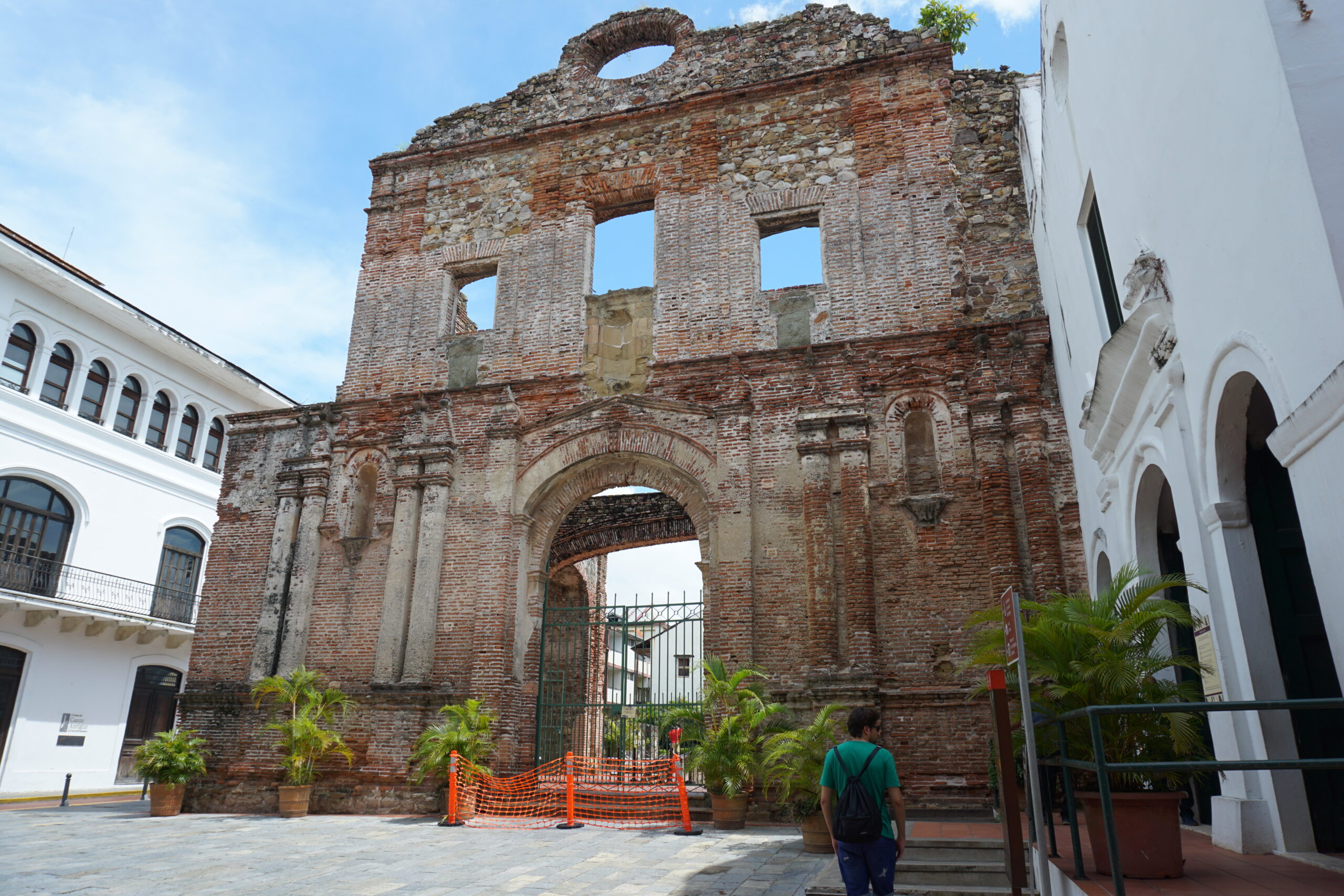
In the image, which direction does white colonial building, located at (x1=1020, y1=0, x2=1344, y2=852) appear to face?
to the viewer's left

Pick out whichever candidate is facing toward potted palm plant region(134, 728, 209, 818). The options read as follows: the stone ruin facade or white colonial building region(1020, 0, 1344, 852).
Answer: the white colonial building

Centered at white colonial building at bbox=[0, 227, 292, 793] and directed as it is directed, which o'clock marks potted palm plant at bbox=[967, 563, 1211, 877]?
The potted palm plant is roughly at 1 o'clock from the white colonial building.

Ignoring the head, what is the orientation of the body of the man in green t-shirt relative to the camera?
away from the camera

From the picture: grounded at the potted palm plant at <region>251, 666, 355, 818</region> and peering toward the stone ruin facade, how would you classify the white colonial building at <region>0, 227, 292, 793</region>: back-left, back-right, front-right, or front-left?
back-left

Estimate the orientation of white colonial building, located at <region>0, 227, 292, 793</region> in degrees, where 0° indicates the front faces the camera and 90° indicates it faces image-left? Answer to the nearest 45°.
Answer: approximately 315°

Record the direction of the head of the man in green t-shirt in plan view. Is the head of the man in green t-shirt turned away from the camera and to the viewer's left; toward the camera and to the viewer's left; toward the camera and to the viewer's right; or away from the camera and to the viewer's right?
away from the camera and to the viewer's right

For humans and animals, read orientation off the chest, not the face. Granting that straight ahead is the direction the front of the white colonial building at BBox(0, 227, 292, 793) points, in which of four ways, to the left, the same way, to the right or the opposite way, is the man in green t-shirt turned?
to the left

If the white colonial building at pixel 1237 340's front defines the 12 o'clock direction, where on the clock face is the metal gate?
The metal gate is roughly at 1 o'clock from the white colonial building.

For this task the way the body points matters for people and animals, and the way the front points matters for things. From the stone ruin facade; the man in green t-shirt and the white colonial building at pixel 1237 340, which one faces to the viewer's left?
the white colonial building

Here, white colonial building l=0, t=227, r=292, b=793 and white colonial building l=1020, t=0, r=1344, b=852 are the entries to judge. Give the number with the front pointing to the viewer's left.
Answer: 1
